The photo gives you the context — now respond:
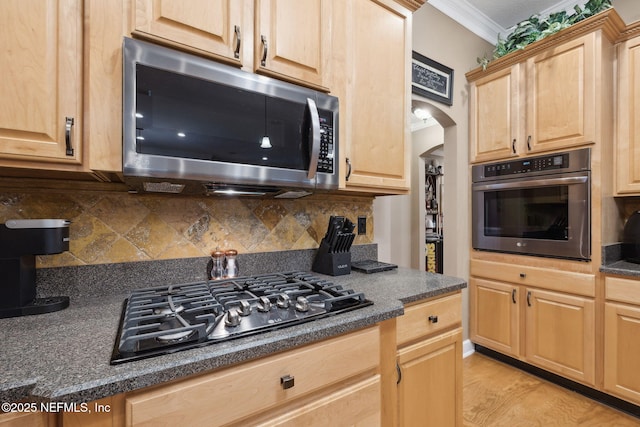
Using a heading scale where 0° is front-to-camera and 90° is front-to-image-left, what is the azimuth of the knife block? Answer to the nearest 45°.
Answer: approximately 315°

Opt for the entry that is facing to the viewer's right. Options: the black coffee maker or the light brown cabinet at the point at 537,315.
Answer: the black coffee maker

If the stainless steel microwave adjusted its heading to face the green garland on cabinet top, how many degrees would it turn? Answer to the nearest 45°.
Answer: approximately 45° to its left

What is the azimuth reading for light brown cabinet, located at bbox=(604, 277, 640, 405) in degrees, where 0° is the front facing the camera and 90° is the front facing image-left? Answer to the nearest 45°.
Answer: approximately 45°

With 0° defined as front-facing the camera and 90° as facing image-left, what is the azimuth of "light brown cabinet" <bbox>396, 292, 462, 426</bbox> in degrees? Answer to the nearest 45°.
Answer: approximately 315°
